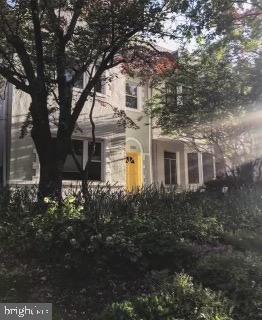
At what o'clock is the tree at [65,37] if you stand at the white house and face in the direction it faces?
The tree is roughly at 2 o'clock from the white house.

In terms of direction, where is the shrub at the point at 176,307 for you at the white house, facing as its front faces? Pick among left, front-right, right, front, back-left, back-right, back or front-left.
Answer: front-right

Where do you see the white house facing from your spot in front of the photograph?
facing the viewer and to the right of the viewer
